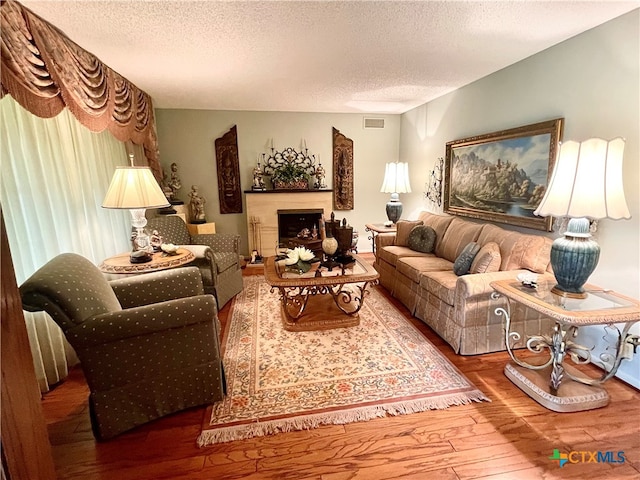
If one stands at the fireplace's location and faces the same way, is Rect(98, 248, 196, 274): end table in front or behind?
in front

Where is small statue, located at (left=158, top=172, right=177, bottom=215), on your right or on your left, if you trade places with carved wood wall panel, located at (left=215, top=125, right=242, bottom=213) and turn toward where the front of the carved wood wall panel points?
on your right

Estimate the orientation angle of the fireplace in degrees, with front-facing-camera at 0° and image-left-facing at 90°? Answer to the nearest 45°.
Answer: approximately 0°

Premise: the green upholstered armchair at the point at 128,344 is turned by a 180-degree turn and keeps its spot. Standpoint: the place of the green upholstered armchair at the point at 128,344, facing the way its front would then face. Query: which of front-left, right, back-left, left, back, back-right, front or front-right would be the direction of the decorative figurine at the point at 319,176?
back-right

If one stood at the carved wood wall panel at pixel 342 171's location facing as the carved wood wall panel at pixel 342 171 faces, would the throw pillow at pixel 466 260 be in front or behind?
in front

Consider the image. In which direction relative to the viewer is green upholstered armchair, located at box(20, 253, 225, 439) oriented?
to the viewer's right

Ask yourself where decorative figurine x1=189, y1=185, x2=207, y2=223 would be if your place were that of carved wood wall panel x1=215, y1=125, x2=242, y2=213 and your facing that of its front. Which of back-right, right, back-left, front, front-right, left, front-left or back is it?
right

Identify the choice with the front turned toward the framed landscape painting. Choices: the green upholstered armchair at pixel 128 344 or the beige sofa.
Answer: the green upholstered armchair

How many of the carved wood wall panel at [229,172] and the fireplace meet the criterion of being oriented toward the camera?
2

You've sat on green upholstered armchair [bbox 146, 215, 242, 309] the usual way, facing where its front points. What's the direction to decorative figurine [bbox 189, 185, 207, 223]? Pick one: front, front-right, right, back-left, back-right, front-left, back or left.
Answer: back-left

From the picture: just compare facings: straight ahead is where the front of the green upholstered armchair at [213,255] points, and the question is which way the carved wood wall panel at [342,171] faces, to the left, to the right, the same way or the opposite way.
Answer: to the right

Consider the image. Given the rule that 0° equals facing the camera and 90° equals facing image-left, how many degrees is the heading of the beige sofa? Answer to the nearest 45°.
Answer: approximately 45°

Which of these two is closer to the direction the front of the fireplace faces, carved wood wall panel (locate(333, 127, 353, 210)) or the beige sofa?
the beige sofa
